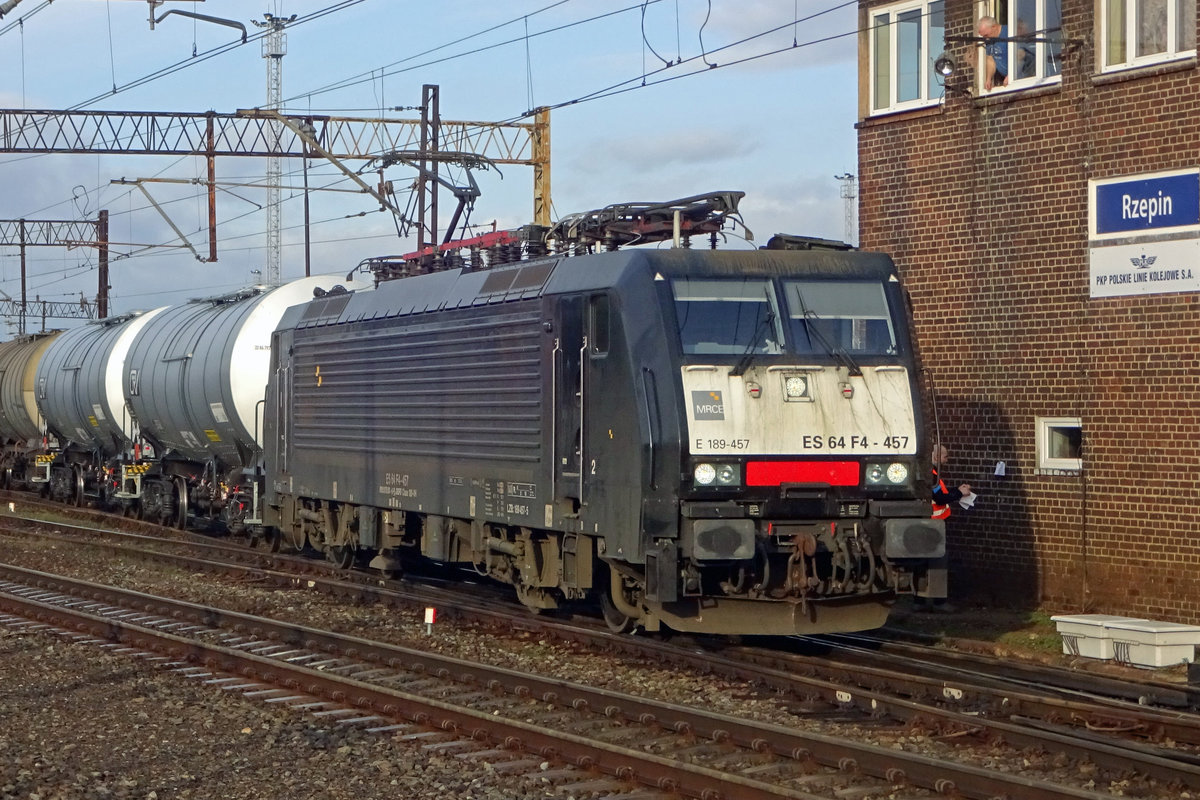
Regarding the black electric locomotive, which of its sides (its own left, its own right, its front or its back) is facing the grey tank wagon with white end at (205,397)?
back

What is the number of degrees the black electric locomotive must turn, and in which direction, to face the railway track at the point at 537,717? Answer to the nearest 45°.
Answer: approximately 90° to its right

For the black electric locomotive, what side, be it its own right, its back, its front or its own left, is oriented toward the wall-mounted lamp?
left

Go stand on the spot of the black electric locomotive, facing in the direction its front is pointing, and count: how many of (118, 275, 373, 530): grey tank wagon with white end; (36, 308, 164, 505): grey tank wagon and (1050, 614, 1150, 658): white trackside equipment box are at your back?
2

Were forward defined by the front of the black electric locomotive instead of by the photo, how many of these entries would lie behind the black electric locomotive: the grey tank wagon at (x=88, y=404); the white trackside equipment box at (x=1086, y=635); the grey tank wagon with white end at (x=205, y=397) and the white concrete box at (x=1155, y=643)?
2

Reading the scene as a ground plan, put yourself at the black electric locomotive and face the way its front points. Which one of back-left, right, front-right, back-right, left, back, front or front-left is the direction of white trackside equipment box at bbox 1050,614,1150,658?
front-left

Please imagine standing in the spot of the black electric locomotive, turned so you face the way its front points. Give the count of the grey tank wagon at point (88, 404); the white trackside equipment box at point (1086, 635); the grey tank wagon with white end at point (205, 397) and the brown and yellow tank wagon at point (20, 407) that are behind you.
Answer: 3

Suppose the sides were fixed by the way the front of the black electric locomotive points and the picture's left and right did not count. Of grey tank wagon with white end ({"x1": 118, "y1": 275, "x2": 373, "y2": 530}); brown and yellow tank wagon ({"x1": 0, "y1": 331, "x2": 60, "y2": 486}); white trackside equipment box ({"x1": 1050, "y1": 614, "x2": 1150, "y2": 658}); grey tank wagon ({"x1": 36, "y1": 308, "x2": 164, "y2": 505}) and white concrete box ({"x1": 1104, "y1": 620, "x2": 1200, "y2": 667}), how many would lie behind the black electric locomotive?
3

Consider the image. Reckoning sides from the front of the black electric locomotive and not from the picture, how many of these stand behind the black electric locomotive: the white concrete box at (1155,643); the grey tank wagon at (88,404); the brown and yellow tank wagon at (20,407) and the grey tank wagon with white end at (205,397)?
3

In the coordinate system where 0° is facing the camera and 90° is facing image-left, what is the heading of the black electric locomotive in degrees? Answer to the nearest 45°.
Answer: approximately 315°

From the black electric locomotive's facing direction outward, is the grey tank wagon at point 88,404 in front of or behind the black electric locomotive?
behind

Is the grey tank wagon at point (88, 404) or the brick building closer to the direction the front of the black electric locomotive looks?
the brick building

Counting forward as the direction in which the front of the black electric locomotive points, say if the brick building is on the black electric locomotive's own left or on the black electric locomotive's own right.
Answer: on the black electric locomotive's own left

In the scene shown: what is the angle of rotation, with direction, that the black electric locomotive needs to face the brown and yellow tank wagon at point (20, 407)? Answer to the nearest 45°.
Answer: approximately 180°

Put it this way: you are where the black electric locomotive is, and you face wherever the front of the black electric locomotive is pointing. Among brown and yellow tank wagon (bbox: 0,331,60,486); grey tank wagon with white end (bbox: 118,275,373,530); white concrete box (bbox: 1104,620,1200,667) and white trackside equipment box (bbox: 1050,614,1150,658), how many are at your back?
2
